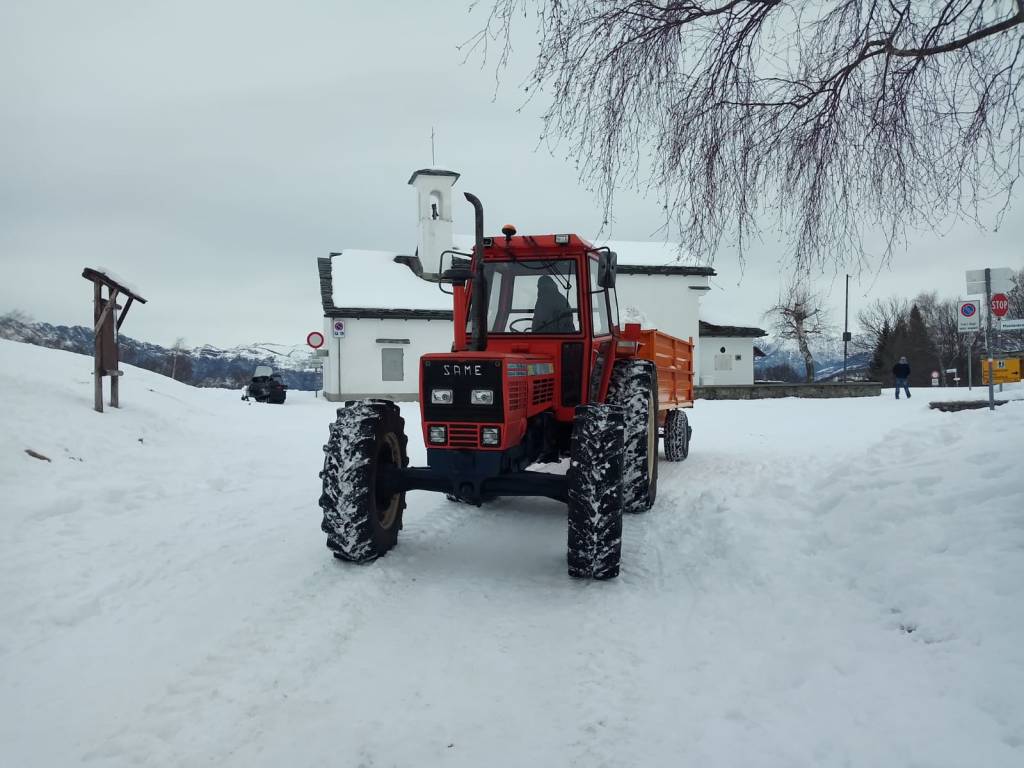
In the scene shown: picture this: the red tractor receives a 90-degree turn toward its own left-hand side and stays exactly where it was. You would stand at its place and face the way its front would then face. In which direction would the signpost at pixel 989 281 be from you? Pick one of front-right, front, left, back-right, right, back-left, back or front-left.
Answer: front-left

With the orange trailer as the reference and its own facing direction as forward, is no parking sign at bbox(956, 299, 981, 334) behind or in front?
behind

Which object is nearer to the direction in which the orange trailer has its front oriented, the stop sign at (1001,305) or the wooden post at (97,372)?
the wooden post

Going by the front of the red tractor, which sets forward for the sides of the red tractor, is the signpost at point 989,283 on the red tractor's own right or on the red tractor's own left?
on the red tractor's own left

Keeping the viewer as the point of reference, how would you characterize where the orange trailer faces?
facing the viewer and to the left of the viewer

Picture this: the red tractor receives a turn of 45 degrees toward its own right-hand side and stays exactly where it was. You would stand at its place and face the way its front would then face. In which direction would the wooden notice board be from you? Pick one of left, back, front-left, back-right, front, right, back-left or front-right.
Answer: right

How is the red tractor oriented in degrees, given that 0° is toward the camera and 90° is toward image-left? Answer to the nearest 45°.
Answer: approximately 0°

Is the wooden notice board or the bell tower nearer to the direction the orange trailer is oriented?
the wooden notice board

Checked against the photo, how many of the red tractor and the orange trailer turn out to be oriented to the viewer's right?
0

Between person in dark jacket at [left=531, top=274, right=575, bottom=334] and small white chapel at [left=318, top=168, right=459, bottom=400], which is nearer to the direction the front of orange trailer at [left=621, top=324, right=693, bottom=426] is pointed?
the person in dark jacket

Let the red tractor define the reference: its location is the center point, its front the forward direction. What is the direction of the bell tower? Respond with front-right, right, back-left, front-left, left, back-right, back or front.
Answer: back
